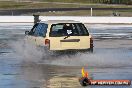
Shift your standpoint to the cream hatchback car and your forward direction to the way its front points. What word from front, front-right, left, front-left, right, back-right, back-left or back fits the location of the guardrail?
front-right

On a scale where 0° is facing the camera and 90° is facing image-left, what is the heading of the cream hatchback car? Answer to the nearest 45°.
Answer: approximately 135°
